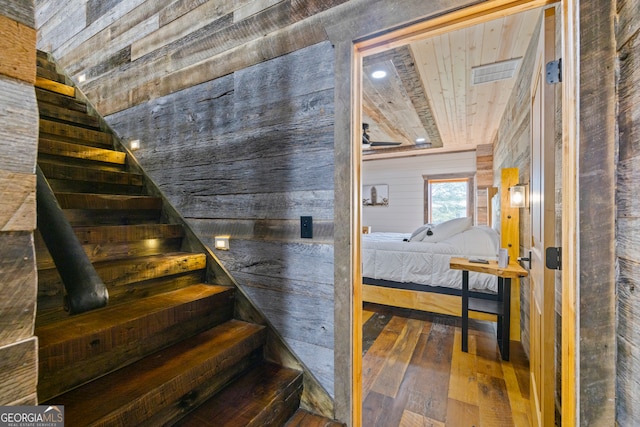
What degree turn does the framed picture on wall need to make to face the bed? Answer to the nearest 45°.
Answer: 0° — it already faces it

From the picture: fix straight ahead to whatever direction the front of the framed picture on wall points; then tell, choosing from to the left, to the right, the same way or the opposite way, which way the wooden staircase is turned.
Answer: to the left

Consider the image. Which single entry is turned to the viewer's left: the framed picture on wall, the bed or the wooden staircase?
the bed

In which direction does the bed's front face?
to the viewer's left

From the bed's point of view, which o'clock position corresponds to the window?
The window is roughly at 3 o'clock from the bed.

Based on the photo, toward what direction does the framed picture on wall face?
toward the camera

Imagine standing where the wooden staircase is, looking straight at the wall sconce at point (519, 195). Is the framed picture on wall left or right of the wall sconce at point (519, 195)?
left

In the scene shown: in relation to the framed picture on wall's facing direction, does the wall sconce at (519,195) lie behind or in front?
in front

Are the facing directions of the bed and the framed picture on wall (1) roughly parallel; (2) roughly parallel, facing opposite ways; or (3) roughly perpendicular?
roughly perpendicular

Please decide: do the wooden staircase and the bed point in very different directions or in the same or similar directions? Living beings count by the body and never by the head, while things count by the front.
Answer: very different directions

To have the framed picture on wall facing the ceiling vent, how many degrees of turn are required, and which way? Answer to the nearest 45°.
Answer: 0° — it already faces it

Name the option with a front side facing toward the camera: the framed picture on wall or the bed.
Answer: the framed picture on wall

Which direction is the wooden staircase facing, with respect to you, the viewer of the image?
facing the viewer and to the right of the viewer

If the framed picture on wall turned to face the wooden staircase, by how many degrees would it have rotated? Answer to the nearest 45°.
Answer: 0° — it already faces it

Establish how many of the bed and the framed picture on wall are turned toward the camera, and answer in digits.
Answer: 1

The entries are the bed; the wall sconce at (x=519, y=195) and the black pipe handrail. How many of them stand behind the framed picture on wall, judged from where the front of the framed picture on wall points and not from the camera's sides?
0

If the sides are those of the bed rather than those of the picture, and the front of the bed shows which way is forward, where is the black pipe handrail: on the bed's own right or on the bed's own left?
on the bed's own left
